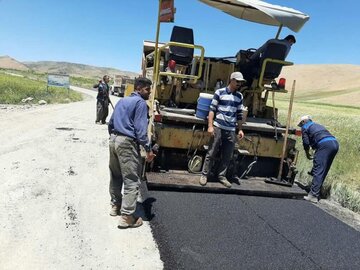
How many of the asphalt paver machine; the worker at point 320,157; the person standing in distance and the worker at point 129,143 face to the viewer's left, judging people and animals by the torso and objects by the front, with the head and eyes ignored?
1

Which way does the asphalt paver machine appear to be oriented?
away from the camera

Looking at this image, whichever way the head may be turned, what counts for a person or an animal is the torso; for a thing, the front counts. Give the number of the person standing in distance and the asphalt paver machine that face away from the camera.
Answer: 1

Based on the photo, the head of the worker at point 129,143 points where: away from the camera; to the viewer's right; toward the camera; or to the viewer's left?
to the viewer's right

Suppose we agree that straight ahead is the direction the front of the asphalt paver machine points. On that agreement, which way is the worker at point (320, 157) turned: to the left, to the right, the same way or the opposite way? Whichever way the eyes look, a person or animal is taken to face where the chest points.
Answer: to the left

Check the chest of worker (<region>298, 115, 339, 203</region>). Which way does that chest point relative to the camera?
to the viewer's left

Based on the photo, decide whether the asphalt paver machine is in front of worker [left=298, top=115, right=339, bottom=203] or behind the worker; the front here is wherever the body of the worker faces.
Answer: in front

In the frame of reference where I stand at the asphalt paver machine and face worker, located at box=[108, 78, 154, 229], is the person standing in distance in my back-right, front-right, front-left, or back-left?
back-right

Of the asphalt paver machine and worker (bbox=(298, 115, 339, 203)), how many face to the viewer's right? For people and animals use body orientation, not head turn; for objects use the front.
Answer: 0
